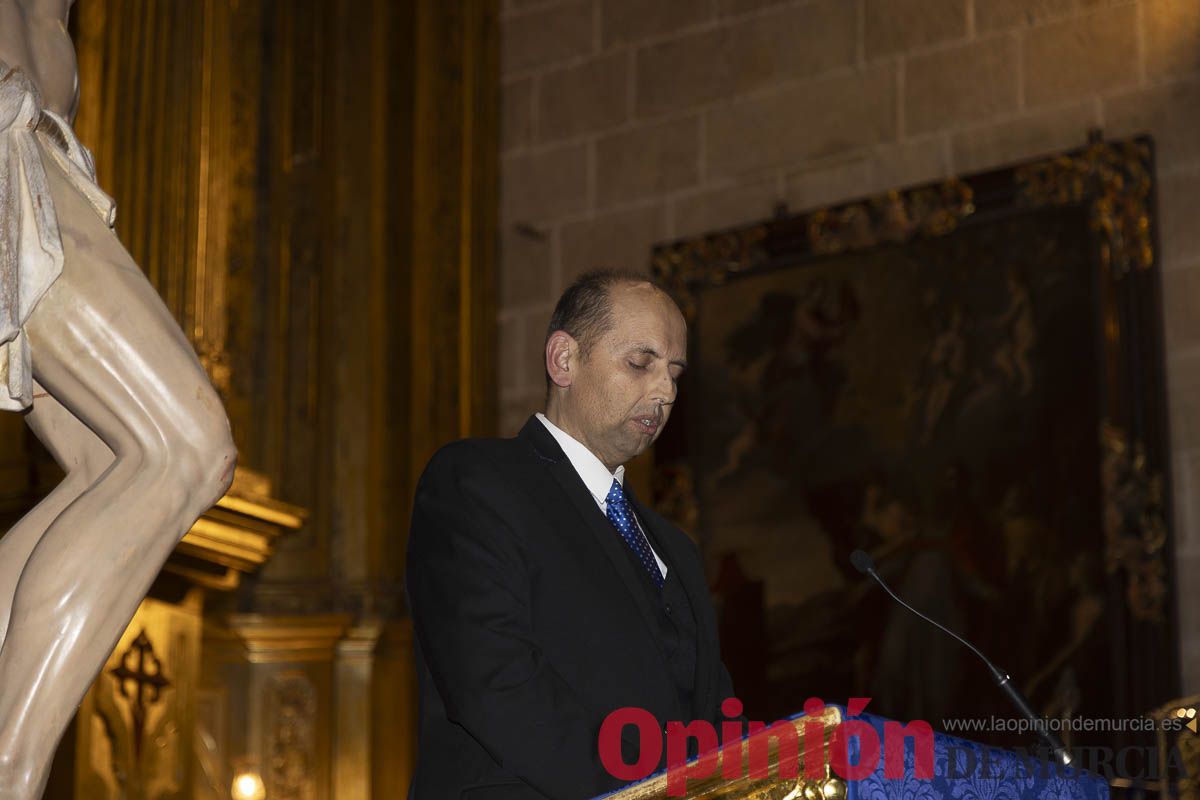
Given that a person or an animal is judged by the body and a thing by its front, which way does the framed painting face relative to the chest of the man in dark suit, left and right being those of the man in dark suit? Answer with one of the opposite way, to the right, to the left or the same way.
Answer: to the right

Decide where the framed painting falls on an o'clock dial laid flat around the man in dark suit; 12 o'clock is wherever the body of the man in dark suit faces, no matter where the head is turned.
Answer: The framed painting is roughly at 8 o'clock from the man in dark suit.

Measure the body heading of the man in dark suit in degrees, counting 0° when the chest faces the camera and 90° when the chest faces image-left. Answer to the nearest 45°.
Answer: approximately 315°

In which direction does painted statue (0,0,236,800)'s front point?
to the viewer's right

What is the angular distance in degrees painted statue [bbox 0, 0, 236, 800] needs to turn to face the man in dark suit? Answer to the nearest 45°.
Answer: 0° — it already faces them

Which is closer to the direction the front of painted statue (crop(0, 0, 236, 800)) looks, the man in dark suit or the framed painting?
the man in dark suit

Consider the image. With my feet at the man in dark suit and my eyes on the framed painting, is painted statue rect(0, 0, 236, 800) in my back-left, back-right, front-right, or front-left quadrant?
back-left

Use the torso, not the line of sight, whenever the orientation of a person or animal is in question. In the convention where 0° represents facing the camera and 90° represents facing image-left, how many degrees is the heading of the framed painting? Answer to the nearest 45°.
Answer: approximately 45°

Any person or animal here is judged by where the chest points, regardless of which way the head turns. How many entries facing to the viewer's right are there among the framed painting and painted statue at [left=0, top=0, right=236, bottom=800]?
1

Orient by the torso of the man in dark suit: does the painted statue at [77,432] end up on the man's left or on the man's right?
on the man's right
